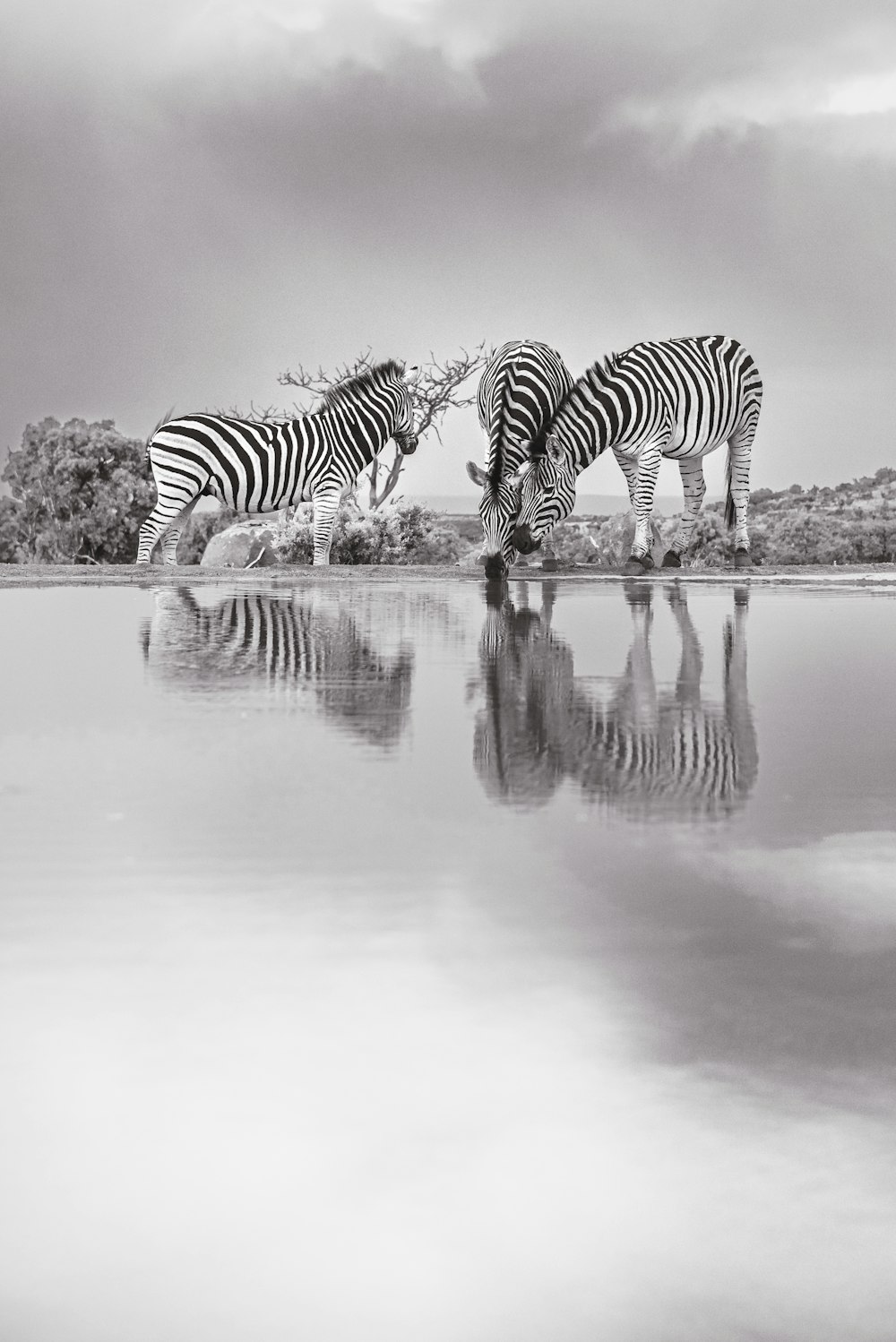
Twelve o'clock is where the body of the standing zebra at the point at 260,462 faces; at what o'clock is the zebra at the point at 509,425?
The zebra is roughly at 1 o'clock from the standing zebra.

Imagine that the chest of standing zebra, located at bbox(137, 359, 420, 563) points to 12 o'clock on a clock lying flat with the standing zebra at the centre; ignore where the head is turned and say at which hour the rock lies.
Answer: The rock is roughly at 9 o'clock from the standing zebra.

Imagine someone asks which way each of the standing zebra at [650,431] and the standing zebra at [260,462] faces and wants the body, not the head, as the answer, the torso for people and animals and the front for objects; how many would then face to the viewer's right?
1

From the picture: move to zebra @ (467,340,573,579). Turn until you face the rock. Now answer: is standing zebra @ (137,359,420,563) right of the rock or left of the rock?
left

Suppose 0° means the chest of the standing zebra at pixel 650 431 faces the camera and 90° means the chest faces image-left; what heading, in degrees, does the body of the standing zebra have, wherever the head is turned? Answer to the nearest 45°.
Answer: approximately 45°

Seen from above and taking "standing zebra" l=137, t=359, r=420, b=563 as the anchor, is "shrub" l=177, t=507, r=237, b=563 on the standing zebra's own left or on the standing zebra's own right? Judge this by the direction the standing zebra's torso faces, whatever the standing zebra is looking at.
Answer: on the standing zebra's own left

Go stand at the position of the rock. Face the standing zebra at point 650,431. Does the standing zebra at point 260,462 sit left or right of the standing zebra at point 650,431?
right

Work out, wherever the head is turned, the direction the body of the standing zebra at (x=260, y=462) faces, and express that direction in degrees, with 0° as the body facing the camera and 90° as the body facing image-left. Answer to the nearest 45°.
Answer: approximately 270°

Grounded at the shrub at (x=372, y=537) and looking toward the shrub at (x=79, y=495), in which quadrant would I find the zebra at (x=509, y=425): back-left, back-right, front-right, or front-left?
back-left
